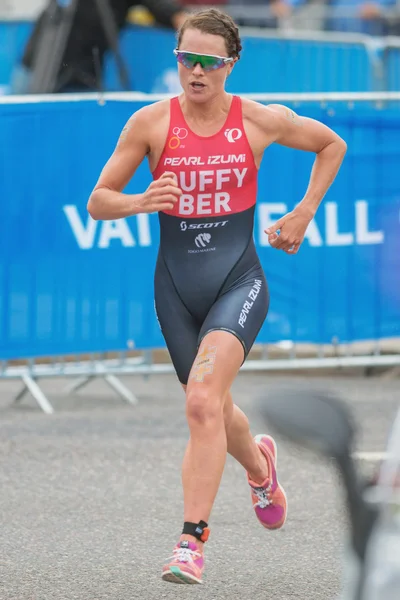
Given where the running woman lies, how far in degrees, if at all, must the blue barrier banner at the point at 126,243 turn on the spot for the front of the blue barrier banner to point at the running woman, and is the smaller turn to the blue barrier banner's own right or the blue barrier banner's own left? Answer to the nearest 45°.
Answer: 0° — it already faces them

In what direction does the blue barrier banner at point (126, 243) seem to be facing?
toward the camera
